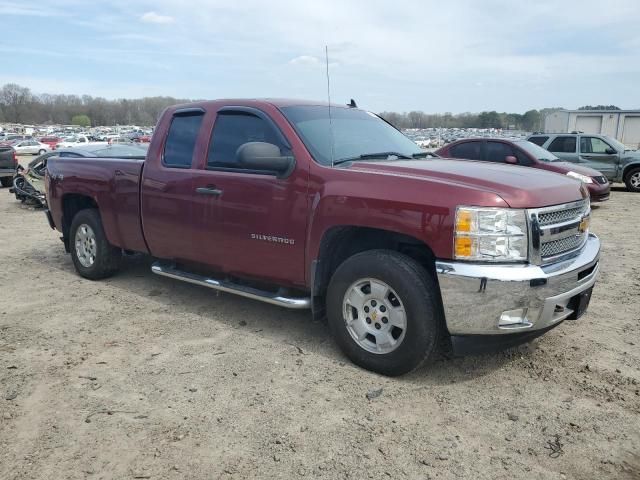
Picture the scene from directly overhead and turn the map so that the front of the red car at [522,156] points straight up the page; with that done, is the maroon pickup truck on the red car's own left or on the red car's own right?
on the red car's own right

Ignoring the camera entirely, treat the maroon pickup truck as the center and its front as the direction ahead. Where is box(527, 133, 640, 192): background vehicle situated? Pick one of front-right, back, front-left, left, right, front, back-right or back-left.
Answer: left

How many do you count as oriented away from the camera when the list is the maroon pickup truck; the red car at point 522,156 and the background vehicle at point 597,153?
0

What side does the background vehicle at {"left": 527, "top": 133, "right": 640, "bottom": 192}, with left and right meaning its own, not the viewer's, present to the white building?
left

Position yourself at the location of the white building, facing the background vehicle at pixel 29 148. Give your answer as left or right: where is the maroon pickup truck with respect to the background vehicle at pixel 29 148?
left

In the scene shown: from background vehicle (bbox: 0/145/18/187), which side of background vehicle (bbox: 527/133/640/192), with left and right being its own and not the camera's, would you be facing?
back

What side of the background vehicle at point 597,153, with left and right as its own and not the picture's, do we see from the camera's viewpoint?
right

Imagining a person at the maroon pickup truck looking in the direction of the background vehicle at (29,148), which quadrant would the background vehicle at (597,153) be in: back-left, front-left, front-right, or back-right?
front-right

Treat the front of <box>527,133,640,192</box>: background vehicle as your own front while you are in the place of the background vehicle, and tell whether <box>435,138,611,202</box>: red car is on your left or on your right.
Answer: on your right

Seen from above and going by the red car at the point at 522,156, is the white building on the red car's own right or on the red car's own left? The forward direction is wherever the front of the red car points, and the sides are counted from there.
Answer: on the red car's own left

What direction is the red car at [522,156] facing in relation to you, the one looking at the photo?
facing the viewer and to the right of the viewer

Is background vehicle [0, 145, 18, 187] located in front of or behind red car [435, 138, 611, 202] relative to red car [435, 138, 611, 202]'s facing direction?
behind

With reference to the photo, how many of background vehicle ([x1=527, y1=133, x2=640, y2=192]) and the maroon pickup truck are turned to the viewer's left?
0

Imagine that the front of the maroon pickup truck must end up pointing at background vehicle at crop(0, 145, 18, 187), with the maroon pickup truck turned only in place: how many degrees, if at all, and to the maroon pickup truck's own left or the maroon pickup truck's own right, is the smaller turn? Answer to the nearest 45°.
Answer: approximately 180°

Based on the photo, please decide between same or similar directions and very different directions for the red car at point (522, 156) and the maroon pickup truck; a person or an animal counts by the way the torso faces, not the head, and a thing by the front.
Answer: same or similar directions

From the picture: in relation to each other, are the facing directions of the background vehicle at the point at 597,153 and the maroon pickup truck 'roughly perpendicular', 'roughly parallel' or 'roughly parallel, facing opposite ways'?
roughly parallel

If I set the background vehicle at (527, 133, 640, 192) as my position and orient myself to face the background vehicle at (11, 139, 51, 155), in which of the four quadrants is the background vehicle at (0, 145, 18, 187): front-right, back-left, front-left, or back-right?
front-left
